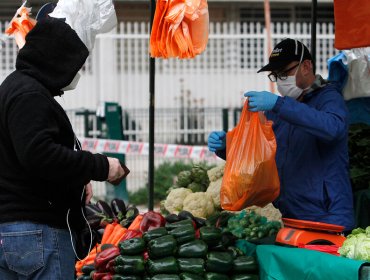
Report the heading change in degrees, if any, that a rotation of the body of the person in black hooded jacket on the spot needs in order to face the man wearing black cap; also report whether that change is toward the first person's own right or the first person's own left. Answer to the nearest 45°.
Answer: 0° — they already face them

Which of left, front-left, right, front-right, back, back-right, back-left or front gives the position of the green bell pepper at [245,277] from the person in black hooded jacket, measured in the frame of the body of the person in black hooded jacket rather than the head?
front

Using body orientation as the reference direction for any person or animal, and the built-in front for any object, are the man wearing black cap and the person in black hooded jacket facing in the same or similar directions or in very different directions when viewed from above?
very different directions

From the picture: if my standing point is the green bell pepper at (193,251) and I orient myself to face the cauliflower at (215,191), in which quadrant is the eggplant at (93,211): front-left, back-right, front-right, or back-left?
front-left

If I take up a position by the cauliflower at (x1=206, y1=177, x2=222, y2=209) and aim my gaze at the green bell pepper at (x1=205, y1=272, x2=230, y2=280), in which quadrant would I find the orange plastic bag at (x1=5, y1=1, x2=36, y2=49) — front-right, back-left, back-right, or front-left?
front-right

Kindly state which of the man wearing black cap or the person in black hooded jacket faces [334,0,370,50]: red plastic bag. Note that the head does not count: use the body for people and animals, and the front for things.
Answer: the person in black hooded jacket

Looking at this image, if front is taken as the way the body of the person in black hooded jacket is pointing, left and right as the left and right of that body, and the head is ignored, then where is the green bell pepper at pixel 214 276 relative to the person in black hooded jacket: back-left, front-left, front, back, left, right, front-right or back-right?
front

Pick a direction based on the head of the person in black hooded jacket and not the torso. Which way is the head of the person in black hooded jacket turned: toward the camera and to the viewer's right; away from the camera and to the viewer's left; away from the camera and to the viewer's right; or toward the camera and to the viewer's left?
away from the camera and to the viewer's right

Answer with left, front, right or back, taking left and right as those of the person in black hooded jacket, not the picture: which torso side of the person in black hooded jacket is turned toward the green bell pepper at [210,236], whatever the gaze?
front

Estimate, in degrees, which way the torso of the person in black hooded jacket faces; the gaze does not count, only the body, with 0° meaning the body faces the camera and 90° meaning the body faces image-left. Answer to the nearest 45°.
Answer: approximately 225°

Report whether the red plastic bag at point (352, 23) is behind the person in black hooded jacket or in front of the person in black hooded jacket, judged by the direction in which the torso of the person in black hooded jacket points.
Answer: in front

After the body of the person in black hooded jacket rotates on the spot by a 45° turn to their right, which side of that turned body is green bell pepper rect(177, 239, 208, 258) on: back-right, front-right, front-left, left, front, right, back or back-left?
front-left

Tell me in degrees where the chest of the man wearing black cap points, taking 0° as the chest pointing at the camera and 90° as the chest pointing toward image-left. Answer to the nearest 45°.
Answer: approximately 45°

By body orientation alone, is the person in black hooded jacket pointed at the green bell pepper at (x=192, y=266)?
yes
